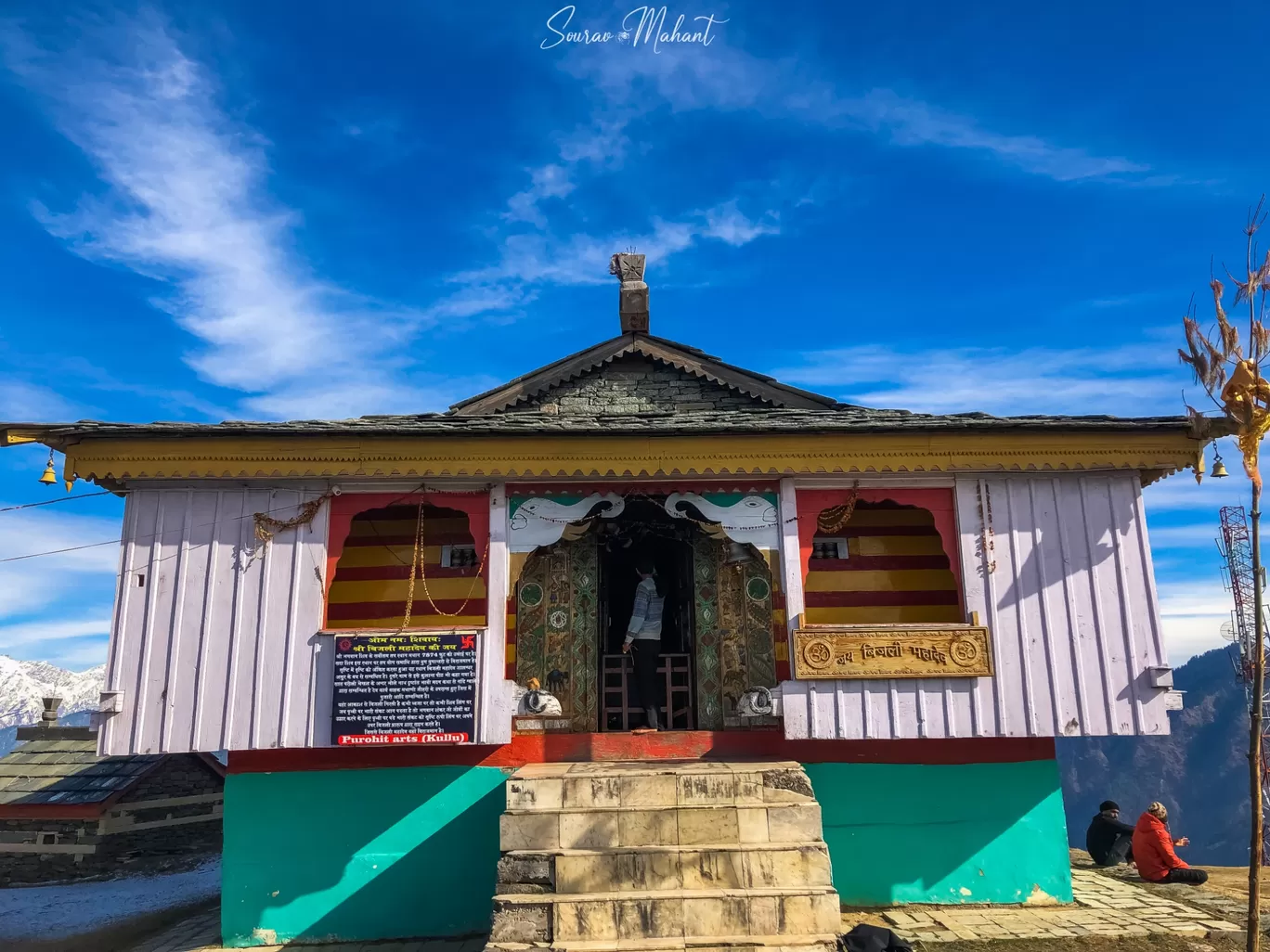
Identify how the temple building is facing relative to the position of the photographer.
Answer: facing the viewer

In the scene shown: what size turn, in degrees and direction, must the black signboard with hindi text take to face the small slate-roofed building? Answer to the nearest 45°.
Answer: approximately 135° to its right

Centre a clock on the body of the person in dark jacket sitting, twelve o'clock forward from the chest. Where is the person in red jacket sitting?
The person in red jacket sitting is roughly at 1 o'clock from the person in dark jacket sitting.

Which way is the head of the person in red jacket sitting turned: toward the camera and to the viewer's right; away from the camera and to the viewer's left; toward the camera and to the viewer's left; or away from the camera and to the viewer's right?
away from the camera and to the viewer's right

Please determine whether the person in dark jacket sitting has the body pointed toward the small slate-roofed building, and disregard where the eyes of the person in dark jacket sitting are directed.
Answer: no
